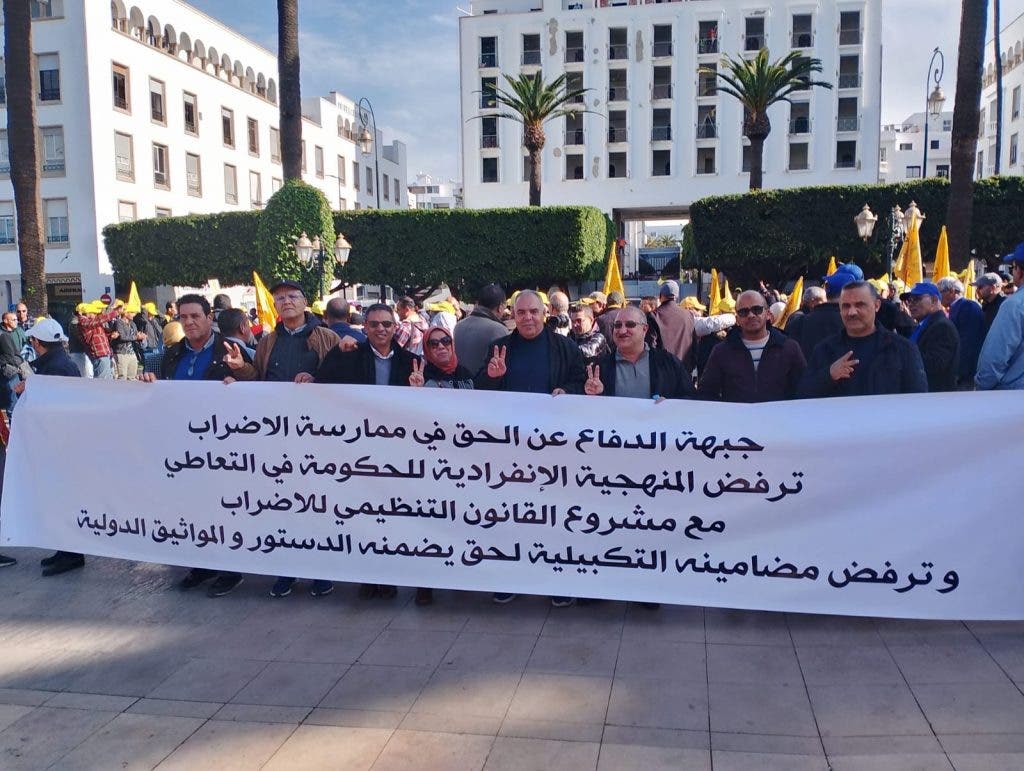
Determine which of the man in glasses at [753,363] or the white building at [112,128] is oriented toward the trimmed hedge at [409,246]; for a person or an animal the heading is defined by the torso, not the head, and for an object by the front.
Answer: the white building

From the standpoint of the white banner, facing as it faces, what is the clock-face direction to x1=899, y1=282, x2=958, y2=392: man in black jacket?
The man in black jacket is roughly at 8 o'clock from the white banner.

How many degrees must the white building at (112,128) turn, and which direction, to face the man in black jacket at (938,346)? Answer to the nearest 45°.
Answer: approximately 45° to its right

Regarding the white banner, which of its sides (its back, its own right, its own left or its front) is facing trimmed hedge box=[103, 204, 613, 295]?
back

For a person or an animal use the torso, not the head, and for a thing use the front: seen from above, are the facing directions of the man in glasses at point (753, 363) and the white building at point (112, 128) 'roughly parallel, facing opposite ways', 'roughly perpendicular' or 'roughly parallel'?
roughly perpendicular

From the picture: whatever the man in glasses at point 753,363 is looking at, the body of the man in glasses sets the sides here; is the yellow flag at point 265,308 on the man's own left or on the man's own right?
on the man's own right

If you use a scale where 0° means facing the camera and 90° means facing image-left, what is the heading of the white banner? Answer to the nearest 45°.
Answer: approximately 0°

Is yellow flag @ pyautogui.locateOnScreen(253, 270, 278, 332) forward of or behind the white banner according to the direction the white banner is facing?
behind
